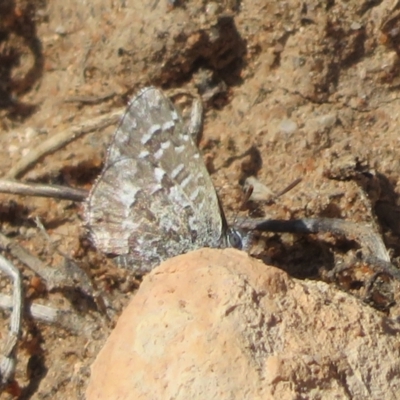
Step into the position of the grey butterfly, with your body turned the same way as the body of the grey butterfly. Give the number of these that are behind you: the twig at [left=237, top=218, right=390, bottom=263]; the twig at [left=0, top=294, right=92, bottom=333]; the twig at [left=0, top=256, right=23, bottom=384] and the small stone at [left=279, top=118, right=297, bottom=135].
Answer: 2

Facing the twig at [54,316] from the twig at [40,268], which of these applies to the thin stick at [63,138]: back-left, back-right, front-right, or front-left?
back-left

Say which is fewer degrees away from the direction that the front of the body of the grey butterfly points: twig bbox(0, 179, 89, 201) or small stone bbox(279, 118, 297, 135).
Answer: the small stone

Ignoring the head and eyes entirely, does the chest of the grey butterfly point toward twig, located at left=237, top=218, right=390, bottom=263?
yes

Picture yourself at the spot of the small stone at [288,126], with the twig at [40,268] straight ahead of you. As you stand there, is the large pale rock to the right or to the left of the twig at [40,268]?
left

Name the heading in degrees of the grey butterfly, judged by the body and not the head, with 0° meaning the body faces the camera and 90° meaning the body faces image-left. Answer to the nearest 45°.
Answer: approximately 270°

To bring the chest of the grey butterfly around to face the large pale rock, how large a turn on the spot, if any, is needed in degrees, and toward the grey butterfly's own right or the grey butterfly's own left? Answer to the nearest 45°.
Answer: approximately 90° to the grey butterfly's own right

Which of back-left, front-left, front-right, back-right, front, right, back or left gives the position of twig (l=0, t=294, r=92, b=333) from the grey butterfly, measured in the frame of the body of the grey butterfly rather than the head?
back

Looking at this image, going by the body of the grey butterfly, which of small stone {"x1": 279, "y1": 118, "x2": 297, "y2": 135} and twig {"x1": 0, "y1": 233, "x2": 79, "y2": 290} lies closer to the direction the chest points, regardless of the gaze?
the small stone

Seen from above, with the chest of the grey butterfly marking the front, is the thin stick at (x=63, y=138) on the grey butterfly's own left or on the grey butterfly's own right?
on the grey butterfly's own left

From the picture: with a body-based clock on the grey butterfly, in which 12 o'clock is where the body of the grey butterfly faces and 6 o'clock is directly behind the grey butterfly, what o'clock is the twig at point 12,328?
The twig is roughly at 6 o'clock from the grey butterfly.

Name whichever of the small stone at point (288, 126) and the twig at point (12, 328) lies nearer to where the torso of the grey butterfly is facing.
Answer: the small stone
